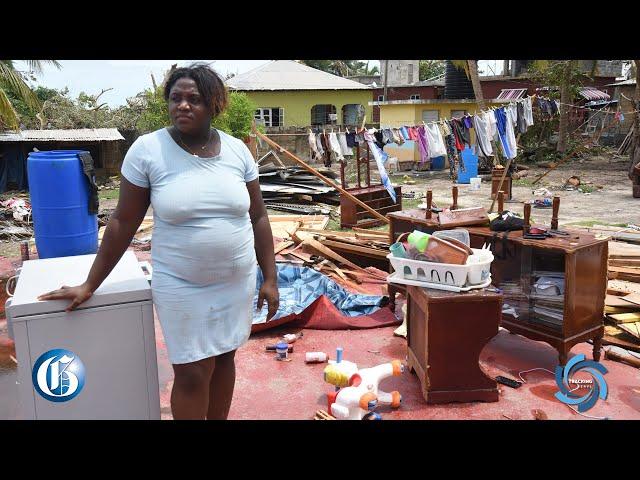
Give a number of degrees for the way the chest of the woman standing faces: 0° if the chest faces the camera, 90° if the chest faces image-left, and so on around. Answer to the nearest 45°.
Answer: approximately 0°

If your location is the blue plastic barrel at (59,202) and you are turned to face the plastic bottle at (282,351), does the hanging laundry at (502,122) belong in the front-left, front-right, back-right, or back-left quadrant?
front-left

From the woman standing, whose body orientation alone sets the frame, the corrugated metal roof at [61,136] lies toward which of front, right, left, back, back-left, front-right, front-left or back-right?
back

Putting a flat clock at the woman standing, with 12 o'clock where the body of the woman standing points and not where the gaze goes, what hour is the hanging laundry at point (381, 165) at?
The hanging laundry is roughly at 7 o'clock from the woman standing.

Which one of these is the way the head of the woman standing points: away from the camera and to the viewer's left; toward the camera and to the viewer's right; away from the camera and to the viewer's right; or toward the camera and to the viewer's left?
toward the camera and to the viewer's left

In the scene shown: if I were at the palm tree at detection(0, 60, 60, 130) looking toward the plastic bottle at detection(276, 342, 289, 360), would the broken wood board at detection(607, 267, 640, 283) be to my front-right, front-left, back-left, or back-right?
front-left

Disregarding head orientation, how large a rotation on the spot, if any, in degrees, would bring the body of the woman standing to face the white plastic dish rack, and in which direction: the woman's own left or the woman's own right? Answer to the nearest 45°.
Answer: approximately 135° to the woman's own left

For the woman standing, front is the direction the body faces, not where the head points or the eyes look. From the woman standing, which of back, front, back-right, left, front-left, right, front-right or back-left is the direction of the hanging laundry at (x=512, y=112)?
back-left

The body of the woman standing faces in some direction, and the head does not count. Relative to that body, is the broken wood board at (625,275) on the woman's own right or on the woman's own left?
on the woman's own left

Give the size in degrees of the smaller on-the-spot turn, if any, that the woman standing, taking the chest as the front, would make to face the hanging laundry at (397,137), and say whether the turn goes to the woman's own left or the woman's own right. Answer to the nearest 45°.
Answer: approximately 135° to the woman's own left

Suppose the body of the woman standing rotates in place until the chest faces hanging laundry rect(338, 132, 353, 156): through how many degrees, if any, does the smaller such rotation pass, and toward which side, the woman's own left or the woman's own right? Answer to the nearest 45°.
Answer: approximately 180°

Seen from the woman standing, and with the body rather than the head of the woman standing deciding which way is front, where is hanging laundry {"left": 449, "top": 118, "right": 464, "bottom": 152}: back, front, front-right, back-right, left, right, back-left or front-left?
back-left

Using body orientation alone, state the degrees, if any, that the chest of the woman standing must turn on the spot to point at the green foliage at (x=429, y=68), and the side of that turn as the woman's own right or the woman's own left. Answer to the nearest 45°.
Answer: approximately 135° to the woman's own left

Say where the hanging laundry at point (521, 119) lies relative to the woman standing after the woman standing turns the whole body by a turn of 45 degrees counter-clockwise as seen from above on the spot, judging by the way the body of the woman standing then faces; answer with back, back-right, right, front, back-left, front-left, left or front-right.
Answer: left
